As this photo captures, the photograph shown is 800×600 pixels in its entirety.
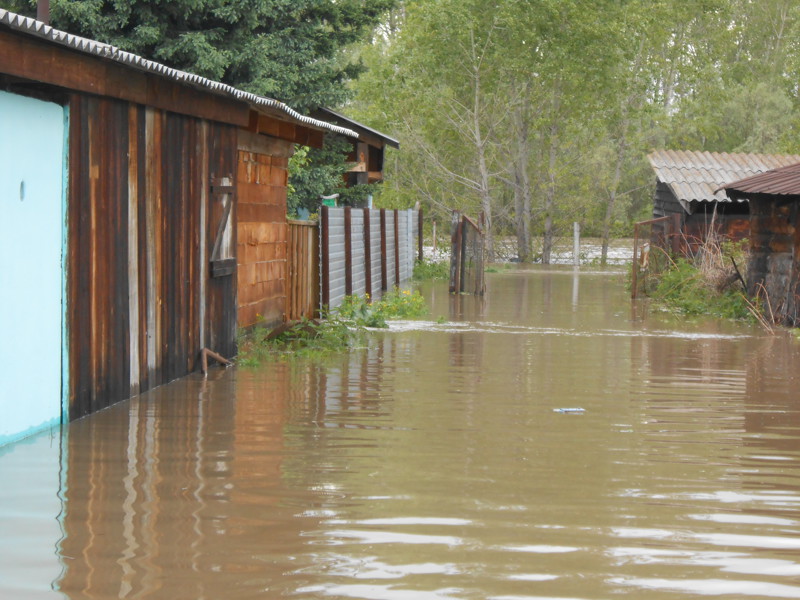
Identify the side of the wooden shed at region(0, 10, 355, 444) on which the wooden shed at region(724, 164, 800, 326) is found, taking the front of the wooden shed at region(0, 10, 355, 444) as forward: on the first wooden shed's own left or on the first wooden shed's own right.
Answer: on the first wooden shed's own left

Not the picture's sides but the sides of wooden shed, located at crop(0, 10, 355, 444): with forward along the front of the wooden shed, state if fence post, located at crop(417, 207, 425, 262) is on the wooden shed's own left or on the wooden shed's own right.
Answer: on the wooden shed's own left

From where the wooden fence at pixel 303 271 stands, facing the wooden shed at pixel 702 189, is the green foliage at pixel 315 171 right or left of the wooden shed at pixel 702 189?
left

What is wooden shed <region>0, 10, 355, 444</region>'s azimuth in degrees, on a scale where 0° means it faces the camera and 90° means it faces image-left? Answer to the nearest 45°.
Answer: approximately 315°

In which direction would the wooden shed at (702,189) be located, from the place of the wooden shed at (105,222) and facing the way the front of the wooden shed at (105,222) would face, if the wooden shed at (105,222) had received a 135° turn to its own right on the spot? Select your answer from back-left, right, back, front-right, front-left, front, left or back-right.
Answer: back-right
